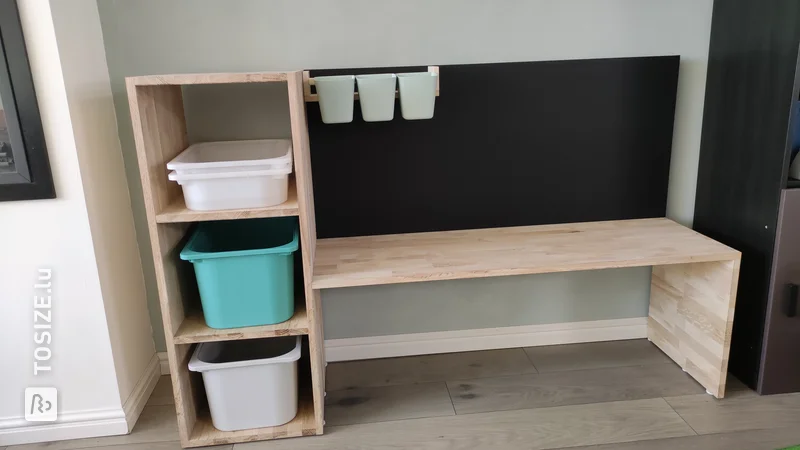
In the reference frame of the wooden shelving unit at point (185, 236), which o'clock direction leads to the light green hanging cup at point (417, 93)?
The light green hanging cup is roughly at 9 o'clock from the wooden shelving unit.

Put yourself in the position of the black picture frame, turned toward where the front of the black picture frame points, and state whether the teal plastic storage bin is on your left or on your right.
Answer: on your left

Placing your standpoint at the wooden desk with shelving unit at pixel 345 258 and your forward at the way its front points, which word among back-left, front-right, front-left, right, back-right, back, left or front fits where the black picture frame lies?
right

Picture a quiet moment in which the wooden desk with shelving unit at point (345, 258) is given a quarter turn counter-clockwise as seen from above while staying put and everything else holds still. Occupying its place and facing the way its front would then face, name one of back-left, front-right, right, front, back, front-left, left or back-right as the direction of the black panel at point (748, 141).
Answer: front

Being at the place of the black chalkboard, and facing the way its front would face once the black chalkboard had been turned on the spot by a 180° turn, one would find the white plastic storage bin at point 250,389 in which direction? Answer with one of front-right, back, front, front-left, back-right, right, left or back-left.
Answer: back-left

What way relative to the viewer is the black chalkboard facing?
toward the camera

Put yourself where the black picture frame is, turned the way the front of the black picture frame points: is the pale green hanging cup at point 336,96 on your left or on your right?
on your left

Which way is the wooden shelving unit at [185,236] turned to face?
toward the camera

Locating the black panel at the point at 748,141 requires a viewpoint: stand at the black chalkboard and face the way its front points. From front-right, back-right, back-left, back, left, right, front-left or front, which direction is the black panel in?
left

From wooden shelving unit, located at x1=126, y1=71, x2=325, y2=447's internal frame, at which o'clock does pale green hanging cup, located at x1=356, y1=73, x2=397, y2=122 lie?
The pale green hanging cup is roughly at 9 o'clock from the wooden shelving unit.

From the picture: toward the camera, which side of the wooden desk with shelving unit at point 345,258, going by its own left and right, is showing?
front
